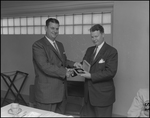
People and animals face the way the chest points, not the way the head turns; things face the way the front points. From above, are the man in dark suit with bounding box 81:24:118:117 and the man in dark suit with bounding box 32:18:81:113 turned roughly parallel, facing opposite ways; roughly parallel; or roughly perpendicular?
roughly perpendicular

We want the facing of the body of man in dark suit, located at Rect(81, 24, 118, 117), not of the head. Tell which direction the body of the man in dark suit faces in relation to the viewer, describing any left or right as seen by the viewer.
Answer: facing the viewer and to the left of the viewer

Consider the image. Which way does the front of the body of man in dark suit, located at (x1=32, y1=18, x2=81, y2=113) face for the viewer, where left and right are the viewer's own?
facing the viewer and to the right of the viewer

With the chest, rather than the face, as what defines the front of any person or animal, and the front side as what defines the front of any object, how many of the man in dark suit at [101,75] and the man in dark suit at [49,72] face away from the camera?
0

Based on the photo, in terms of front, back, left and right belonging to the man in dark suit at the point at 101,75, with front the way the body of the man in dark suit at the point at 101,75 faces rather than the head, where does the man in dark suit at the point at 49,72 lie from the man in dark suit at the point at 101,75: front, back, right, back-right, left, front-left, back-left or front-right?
front-right

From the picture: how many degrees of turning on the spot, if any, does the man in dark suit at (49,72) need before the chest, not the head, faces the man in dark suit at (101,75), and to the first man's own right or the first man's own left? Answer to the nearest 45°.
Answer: approximately 45° to the first man's own left
